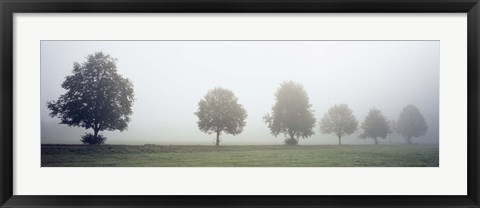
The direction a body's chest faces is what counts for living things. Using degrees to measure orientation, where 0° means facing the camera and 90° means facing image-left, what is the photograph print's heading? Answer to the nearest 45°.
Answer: approximately 0°
